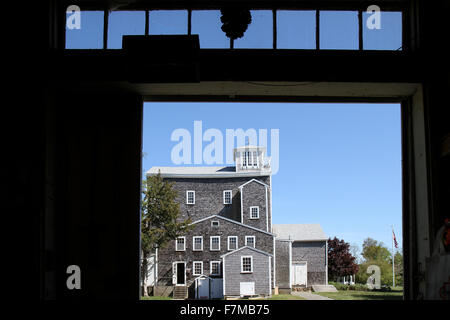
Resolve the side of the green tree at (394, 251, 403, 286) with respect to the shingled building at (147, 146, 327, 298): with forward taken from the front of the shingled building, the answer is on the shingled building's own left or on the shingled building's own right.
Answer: on the shingled building's own left

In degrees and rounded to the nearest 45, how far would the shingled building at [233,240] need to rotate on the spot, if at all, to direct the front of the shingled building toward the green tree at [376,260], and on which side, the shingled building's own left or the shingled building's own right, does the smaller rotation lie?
approximately 90° to the shingled building's own left

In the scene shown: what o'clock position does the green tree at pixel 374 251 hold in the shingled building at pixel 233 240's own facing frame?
The green tree is roughly at 9 o'clock from the shingled building.

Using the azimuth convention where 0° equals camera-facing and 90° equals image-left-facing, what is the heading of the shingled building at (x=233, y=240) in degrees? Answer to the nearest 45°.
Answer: approximately 0°
